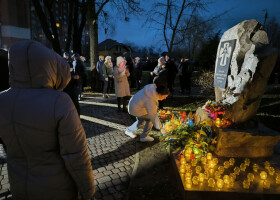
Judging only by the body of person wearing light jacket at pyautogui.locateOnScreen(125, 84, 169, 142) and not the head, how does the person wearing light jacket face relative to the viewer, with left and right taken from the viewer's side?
facing to the right of the viewer

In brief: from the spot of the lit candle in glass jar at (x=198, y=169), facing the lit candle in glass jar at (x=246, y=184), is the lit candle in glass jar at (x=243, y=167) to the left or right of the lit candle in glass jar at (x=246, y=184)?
left

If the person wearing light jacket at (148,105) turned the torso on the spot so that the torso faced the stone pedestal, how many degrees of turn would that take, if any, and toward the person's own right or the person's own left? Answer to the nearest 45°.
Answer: approximately 45° to the person's own right

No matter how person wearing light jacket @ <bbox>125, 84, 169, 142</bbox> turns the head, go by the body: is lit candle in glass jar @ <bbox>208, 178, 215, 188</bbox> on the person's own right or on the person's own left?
on the person's own right

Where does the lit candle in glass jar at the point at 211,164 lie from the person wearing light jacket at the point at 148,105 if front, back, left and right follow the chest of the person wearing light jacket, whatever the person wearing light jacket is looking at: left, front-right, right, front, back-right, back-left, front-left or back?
front-right

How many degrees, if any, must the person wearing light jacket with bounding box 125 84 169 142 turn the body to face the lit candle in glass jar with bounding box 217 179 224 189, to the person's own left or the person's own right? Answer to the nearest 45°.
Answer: approximately 45° to the person's own right

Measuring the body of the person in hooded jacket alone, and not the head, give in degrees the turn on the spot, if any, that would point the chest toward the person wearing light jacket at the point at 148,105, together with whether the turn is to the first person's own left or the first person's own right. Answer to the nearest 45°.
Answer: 0° — they already face them

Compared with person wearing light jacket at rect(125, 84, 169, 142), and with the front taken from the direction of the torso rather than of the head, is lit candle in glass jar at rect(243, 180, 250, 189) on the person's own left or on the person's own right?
on the person's own right

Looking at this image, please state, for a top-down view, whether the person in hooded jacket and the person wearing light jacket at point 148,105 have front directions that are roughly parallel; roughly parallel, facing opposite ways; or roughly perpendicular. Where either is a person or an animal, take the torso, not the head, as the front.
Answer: roughly perpendicular

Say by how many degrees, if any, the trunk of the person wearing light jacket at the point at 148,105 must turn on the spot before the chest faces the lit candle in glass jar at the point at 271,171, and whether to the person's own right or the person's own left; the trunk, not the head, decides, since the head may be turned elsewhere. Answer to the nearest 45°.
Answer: approximately 45° to the person's own right

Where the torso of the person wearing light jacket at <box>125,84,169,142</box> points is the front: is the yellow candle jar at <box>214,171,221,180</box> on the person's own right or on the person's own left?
on the person's own right

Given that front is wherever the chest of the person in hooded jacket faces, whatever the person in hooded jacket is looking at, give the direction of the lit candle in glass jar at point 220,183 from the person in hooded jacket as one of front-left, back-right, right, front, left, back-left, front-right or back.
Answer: front-right

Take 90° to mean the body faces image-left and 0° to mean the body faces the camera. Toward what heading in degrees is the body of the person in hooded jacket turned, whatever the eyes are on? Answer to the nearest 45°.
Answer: approximately 225°
